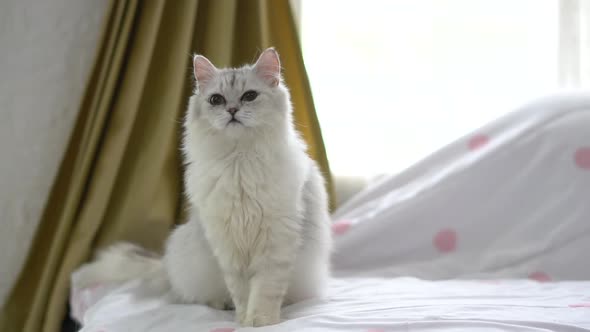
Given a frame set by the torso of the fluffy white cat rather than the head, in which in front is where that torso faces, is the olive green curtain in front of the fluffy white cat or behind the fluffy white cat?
behind

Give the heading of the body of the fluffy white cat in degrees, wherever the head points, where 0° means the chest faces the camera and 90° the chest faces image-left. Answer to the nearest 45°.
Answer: approximately 0°
